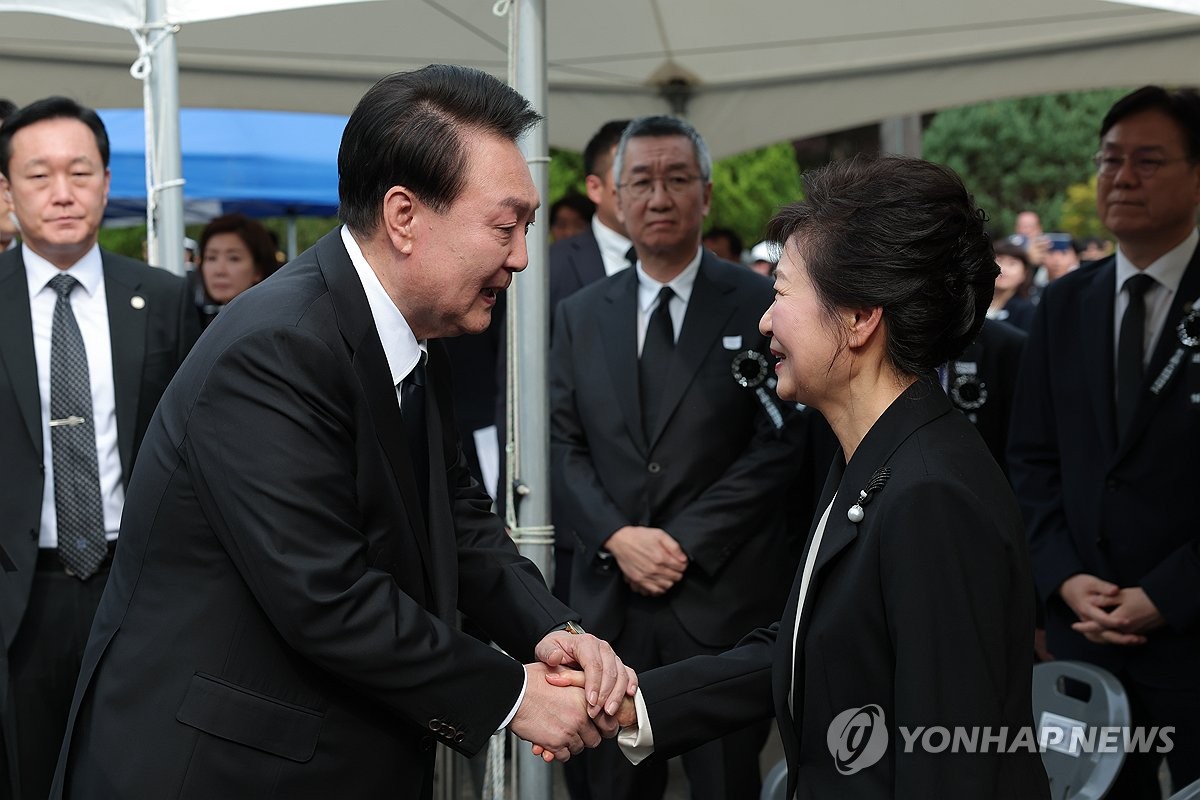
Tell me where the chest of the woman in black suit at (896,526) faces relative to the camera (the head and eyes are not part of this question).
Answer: to the viewer's left

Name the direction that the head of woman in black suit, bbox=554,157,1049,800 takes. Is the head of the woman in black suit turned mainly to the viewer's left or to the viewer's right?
to the viewer's left

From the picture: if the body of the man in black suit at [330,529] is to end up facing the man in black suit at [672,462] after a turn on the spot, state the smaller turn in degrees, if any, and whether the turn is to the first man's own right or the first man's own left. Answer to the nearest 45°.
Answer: approximately 45° to the first man's own left

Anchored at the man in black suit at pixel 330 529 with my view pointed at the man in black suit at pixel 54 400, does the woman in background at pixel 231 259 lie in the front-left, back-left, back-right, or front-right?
front-right

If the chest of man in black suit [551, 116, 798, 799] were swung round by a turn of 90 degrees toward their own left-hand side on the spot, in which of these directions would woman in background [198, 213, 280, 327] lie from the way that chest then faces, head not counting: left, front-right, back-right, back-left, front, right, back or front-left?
back-left

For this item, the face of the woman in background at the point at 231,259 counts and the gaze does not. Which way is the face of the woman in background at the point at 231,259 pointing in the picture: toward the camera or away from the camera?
toward the camera

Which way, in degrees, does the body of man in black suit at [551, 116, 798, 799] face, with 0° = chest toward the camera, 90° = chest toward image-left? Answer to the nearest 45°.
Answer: approximately 0°

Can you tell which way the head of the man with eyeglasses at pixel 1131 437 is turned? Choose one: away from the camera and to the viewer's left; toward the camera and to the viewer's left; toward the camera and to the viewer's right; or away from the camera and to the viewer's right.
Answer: toward the camera and to the viewer's left

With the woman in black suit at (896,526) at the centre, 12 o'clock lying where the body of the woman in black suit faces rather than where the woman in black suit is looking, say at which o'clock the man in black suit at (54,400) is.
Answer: The man in black suit is roughly at 1 o'clock from the woman in black suit.

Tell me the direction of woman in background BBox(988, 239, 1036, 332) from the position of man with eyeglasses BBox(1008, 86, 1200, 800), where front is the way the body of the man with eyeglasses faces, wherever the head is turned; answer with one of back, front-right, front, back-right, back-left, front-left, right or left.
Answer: back-right

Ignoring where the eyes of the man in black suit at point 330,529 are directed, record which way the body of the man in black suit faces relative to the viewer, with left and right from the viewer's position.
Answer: facing to the right of the viewer

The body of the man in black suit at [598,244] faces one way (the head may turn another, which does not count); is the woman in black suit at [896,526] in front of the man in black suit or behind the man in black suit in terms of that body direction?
in front

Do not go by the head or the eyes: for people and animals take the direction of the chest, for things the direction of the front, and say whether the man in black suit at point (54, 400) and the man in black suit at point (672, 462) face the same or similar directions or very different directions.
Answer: same or similar directions
